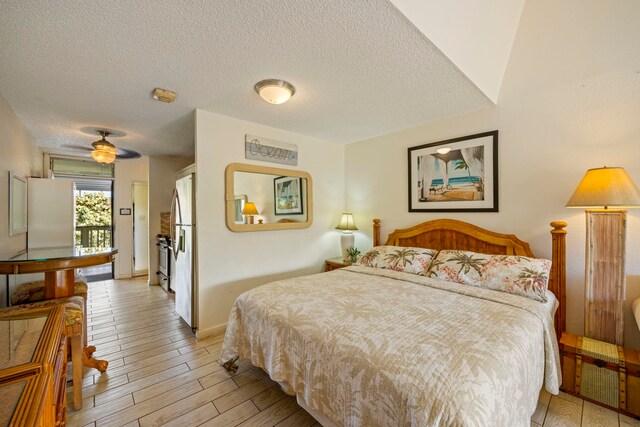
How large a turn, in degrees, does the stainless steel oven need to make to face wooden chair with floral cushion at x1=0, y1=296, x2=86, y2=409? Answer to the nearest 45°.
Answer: approximately 90° to its left

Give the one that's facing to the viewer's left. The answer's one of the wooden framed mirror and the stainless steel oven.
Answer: the stainless steel oven

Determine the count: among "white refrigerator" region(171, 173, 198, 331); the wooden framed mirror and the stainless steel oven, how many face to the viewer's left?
2

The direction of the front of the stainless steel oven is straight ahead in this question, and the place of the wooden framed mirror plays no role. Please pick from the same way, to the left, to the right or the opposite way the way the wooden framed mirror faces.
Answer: to the left

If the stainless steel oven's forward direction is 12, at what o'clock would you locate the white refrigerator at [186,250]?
The white refrigerator is roughly at 9 o'clock from the stainless steel oven.

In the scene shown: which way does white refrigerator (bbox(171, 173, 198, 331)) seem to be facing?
to the viewer's left

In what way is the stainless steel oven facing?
to the viewer's left

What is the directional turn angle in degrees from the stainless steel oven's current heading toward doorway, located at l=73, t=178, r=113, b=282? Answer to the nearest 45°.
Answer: approximately 45° to its right

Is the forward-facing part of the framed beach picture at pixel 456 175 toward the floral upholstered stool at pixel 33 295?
yes

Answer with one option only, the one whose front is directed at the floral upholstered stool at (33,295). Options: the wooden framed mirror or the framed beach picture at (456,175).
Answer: the framed beach picture

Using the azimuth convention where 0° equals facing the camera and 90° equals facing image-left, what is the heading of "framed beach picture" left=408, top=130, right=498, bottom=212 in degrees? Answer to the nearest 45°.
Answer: approximately 45°

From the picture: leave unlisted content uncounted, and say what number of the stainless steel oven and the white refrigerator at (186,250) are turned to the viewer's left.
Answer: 2

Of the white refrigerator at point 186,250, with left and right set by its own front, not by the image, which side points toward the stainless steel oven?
right
